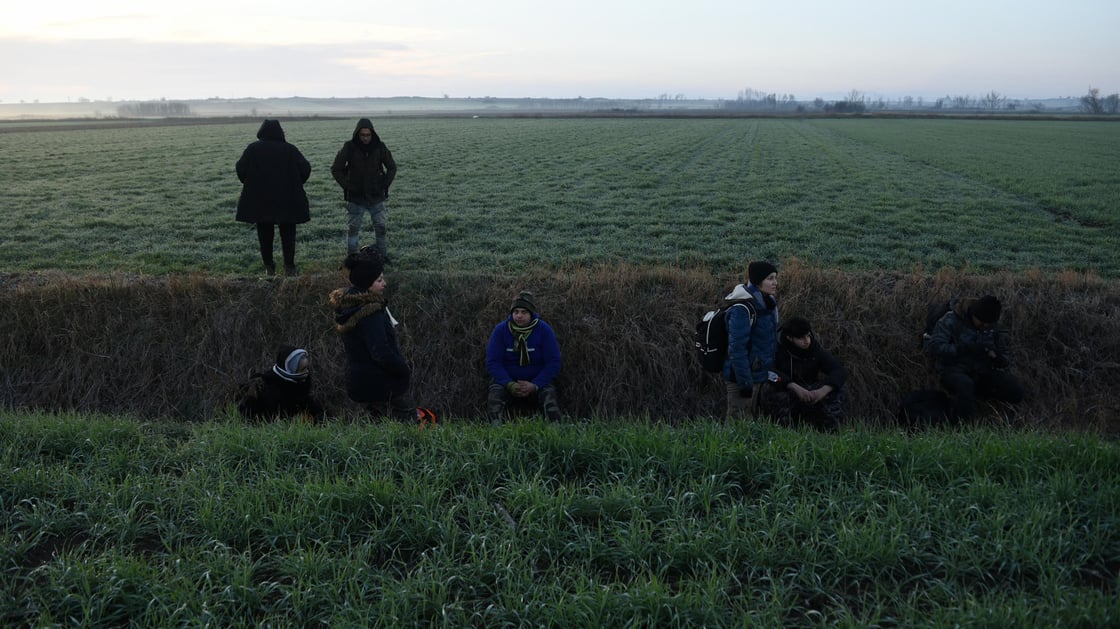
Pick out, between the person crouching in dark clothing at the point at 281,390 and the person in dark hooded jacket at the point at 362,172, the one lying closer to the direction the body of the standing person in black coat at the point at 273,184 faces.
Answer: the person in dark hooded jacket

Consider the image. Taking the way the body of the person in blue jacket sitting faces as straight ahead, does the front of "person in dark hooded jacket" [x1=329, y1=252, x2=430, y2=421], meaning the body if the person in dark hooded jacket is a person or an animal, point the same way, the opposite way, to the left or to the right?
to the left

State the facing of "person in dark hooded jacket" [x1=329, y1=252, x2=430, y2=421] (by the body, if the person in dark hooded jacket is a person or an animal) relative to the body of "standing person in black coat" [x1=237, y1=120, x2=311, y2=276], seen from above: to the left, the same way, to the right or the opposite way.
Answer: to the right

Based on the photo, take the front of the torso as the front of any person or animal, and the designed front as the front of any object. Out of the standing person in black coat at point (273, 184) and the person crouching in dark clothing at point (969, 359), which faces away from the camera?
the standing person in black coat

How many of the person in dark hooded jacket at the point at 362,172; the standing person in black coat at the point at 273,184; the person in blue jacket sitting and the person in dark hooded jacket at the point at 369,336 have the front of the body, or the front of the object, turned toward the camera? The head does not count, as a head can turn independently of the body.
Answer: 2

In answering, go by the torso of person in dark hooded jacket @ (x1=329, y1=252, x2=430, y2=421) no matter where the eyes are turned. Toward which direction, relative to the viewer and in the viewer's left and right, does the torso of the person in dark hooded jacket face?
facing to the right of the viewer

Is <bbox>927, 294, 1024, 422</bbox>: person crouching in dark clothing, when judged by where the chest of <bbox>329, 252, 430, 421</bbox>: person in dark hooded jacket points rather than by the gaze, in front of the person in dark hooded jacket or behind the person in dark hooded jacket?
in front

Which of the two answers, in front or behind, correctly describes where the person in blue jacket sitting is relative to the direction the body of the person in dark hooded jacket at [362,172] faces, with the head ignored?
in front

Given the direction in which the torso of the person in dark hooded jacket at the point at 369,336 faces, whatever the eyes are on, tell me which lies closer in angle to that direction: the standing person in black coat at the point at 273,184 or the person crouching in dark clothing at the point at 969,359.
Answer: the person crouching in dark clothing

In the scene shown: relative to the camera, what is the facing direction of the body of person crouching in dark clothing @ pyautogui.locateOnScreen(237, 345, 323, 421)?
to the viewer's right

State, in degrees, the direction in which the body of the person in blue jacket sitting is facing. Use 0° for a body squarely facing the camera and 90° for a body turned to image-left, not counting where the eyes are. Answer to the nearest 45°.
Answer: approximately 0°

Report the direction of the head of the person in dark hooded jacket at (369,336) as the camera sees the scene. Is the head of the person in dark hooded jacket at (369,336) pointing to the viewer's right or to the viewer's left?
to the viewer's right

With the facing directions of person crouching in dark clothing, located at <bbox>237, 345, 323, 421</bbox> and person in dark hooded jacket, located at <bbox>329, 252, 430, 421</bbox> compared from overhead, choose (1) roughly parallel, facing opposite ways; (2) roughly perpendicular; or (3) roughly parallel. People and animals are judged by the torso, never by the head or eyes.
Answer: roughly parallel

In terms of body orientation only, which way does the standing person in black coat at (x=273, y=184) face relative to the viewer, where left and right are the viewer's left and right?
facing away from the viewer

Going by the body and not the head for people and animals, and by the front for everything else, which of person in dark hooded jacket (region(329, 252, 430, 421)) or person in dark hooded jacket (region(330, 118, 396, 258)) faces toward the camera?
person in dark hooded jacket (region(330, 118, 396, 258))
